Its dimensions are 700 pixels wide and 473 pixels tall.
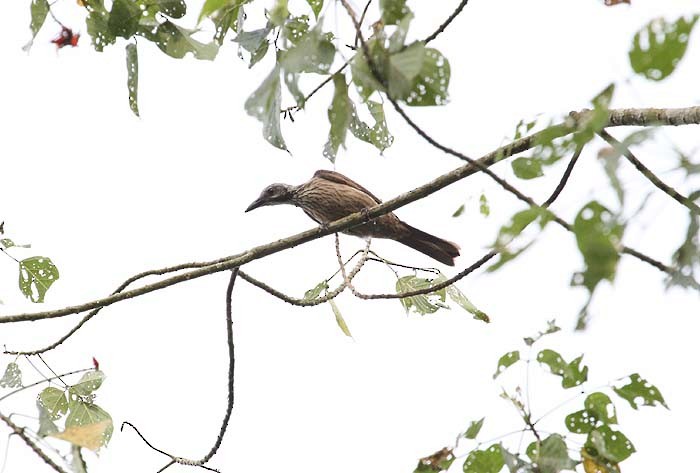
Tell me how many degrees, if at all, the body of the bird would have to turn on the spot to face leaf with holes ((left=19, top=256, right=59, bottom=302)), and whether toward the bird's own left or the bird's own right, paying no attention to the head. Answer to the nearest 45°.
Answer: approximately 45° to the bird's own left

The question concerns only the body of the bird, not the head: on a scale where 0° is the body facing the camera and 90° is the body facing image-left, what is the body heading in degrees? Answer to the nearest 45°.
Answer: approximately 90°
